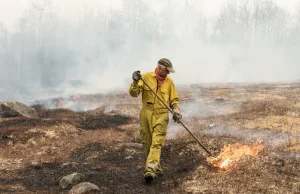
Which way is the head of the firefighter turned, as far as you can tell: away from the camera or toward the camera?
toward the camera

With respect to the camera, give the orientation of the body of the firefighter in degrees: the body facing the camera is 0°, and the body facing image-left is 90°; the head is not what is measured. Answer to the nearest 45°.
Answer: approximately 0°

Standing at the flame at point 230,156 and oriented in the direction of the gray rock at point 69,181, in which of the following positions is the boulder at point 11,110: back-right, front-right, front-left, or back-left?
front-right

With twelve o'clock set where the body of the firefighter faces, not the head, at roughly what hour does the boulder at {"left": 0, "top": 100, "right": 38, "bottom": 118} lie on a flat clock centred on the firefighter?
The boulder is roughly at 5 o'clock from the firefighter.

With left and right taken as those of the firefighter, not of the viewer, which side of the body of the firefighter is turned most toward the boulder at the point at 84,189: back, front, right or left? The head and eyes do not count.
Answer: right

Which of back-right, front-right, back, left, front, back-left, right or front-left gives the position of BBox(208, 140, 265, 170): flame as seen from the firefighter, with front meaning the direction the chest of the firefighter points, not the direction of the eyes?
left

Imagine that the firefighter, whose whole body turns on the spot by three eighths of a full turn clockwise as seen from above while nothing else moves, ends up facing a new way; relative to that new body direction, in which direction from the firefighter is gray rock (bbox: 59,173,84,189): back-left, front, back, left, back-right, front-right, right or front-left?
front-left
